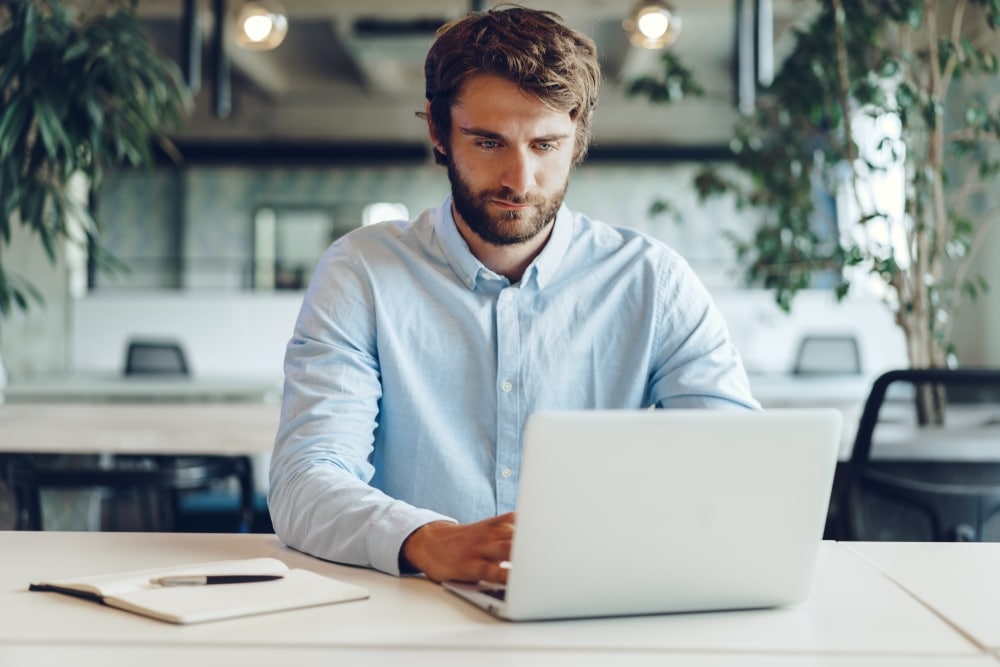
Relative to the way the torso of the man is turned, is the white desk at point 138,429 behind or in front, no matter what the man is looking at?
behind

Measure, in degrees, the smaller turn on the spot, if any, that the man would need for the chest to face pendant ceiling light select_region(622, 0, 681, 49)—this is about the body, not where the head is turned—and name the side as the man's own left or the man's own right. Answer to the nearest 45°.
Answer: approximately 180°

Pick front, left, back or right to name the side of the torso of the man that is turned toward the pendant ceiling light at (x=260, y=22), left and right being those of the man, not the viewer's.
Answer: back

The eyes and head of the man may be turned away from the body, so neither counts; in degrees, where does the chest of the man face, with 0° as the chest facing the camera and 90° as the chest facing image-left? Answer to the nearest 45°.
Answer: approximately 0°

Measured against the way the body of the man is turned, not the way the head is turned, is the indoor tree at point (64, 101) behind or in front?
behind

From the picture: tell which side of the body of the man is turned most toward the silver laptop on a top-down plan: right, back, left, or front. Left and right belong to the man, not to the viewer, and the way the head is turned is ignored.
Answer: front
